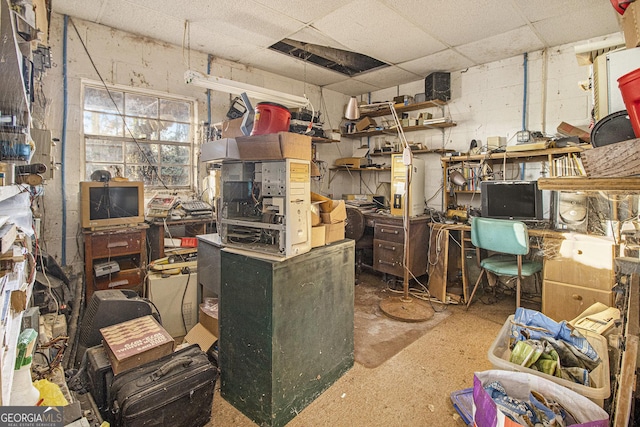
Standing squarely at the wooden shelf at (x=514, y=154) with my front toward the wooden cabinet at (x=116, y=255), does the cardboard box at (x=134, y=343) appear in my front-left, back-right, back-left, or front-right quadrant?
front-left

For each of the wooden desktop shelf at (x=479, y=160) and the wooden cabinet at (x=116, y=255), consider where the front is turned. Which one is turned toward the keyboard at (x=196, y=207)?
the wooden desktop shelf

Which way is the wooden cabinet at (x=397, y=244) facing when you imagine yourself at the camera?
facing the viewer and to the left of the viewer

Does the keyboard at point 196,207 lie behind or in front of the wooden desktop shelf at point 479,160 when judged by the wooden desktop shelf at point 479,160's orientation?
in front

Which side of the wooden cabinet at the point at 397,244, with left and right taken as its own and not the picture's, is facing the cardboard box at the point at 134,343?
front

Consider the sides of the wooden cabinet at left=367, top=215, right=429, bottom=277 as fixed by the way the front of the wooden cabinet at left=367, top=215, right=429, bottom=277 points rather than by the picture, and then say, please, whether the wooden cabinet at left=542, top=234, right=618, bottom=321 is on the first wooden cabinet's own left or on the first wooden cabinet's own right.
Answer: on the first wooden cabinet's own left

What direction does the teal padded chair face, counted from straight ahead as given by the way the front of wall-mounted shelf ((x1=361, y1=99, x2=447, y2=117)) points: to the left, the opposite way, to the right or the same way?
the opposite way

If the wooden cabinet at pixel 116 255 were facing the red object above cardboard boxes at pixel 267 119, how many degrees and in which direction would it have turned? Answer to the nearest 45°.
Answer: approximately 45° to its left

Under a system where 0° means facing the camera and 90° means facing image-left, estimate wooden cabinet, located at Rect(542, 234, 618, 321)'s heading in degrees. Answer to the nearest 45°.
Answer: approximately 45°

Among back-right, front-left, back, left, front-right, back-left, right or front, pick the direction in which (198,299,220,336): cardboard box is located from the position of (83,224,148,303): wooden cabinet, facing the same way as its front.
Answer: front-left

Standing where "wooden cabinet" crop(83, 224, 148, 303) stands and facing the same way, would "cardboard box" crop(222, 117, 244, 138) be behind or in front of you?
in front

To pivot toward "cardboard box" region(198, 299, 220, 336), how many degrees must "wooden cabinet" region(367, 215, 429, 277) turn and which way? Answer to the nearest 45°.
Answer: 0° — it already faces it

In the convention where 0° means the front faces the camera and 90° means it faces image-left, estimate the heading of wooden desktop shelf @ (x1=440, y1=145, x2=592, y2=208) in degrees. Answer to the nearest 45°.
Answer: approximately 45°

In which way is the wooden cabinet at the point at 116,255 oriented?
toward the camera

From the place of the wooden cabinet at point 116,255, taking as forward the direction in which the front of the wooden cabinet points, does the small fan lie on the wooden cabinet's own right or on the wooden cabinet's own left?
on the wooden cabinet's own left
